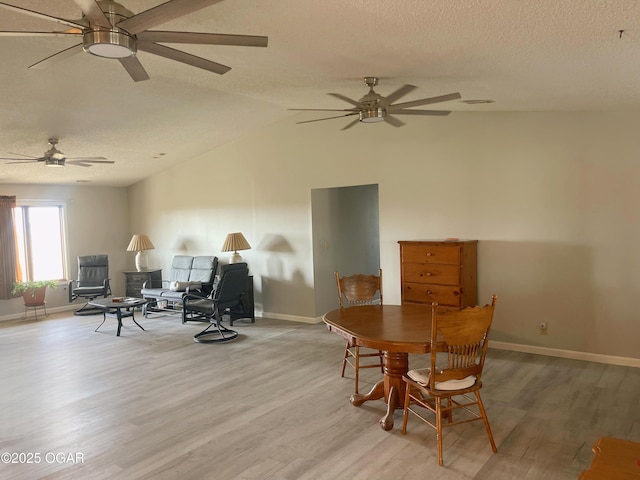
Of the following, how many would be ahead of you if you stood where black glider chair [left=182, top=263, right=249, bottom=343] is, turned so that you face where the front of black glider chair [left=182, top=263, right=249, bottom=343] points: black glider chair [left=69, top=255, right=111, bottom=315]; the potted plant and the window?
3

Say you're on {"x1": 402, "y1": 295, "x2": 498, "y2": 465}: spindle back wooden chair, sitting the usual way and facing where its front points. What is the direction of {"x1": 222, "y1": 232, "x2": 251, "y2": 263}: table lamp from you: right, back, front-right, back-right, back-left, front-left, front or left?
front

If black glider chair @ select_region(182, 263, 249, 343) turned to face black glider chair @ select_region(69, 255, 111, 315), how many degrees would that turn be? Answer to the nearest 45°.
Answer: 0° — it already faces it

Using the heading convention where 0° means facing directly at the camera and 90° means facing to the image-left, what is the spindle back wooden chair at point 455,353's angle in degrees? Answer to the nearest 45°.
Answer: approximately 135°

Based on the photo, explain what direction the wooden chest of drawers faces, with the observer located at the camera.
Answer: facing the viewer and to the left of the viewer

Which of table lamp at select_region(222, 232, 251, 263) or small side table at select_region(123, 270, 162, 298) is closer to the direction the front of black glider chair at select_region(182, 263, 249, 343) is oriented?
the small side table

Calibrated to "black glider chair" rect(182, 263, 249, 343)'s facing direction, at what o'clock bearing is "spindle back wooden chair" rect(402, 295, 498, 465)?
The spindle back wooden chair is roughly at 7 o'clock from the black glider chair.

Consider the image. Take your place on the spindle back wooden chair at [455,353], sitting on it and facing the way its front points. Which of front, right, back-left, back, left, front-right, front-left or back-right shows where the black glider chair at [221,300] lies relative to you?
front

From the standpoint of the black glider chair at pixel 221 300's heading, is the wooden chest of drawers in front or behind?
behind

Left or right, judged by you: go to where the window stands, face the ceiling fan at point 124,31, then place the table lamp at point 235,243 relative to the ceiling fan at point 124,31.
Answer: left

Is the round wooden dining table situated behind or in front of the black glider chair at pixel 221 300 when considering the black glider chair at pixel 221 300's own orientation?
behind

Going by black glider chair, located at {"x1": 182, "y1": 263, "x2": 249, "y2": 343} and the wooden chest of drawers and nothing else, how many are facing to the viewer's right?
0

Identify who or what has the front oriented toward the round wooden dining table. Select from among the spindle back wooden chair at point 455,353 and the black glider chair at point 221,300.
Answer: the spindle back wooden chair

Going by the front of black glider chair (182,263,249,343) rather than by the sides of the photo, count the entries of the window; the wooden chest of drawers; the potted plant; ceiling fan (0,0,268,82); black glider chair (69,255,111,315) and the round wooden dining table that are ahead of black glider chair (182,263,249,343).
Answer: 3

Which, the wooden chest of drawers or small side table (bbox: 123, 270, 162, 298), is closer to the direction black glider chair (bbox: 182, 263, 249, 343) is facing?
the small side table

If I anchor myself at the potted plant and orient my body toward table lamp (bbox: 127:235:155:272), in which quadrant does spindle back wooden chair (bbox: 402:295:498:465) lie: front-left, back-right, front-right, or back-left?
front-right

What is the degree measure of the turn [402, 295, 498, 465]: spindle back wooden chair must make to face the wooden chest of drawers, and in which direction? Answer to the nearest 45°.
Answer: approximately 45° to its right

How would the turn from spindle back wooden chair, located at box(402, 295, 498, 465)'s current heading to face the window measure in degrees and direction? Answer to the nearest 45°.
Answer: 0° — it already faces it

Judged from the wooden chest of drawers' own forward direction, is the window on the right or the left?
on its right
